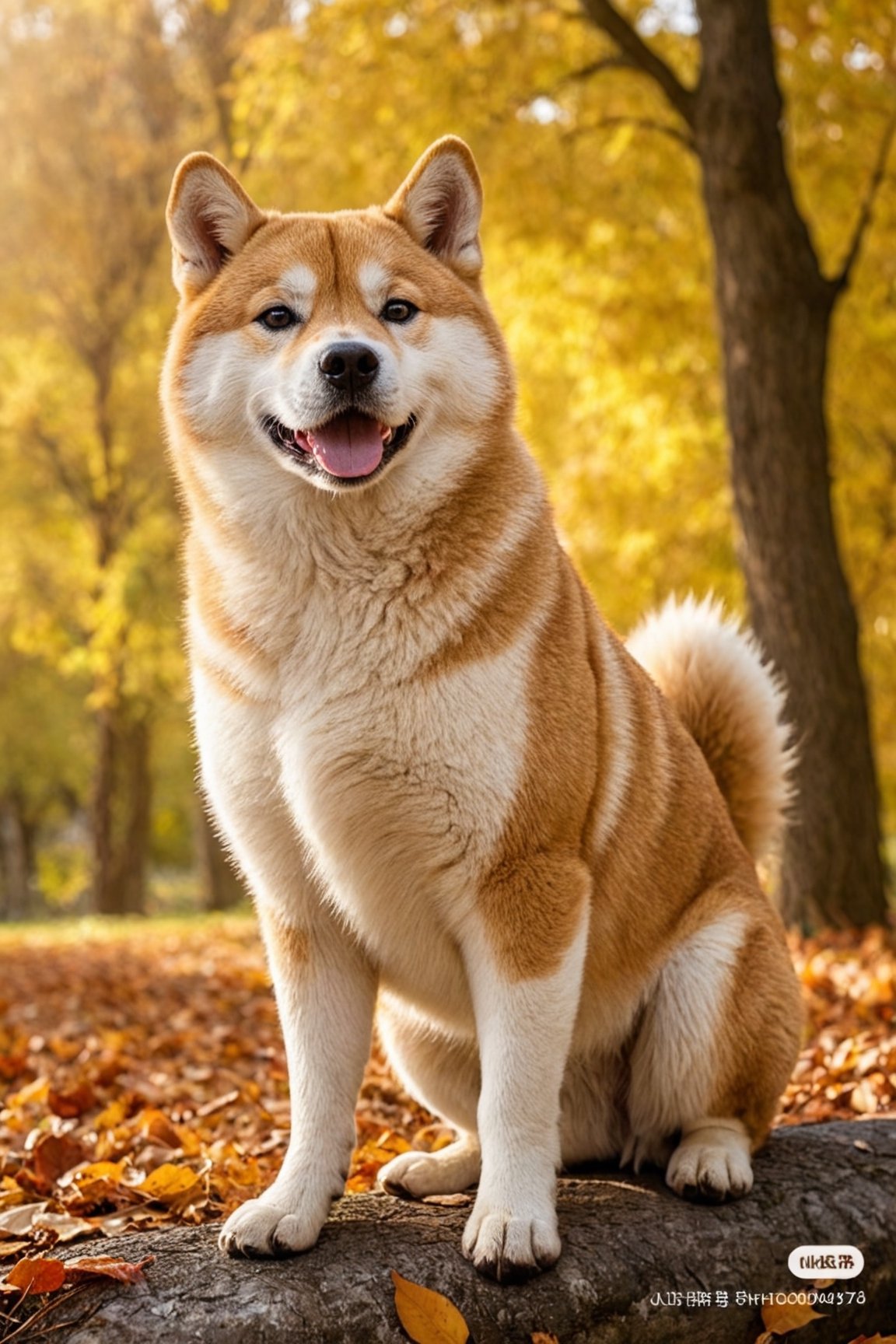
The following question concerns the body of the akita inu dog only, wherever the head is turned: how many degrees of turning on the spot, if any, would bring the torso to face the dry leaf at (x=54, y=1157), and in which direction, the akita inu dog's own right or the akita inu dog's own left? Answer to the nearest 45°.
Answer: approximately 90° to the akita inu dog's own right

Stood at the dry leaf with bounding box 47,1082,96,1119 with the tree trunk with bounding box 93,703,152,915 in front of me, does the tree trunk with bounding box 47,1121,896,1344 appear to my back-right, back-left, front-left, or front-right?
back-right

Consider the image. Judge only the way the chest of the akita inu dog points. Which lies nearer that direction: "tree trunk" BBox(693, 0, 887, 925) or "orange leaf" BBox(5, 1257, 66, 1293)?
the orange leaf

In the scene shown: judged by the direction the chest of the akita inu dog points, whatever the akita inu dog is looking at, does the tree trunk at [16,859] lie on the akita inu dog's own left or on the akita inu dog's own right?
on the akita inu dog's own right

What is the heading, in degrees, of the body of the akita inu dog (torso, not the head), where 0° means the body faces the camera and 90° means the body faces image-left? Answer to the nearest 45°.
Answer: approximately 45°
